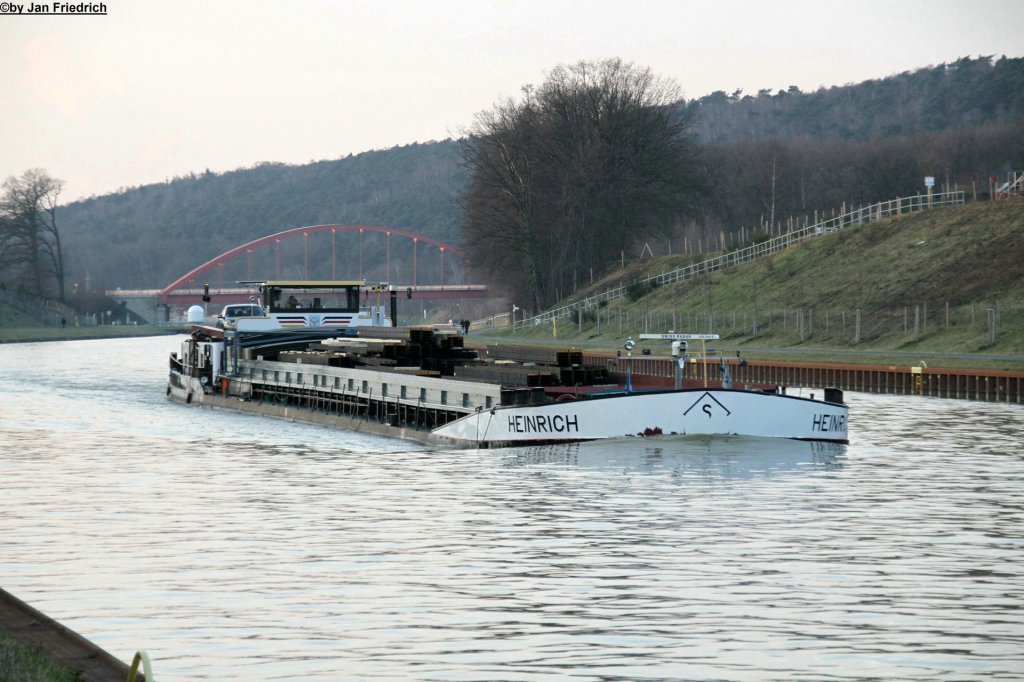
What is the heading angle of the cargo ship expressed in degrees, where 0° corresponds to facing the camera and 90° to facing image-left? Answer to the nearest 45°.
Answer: approximately 315°
